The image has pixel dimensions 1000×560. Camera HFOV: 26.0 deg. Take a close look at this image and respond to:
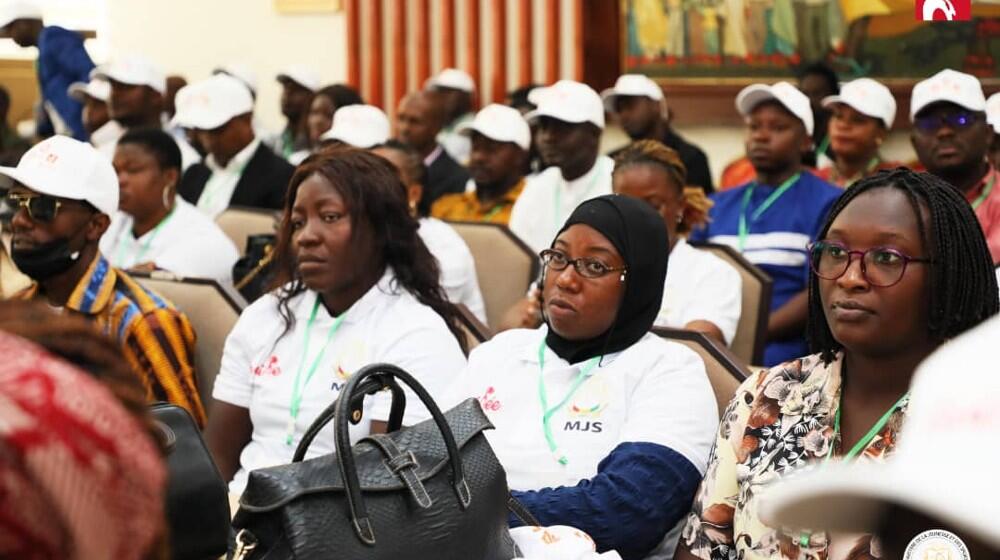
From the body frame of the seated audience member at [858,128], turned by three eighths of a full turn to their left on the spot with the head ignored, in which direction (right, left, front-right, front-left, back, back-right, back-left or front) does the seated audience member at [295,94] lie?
back-left

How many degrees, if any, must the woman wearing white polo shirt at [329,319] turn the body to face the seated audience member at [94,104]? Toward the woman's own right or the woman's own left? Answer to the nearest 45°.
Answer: approximately 135° to the woman's own right

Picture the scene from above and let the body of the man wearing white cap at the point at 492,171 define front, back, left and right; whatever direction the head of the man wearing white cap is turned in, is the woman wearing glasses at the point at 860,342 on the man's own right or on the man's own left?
on the man's own left

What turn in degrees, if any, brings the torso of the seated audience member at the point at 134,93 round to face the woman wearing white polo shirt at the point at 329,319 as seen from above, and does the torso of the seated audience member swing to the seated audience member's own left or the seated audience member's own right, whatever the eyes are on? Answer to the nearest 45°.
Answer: approximately 45° to the seated audience member's own left

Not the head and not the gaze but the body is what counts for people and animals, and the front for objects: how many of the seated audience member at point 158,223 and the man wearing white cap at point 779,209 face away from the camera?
0

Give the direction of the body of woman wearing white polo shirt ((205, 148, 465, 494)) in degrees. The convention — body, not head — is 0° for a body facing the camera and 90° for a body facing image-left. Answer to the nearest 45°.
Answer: approximately 45°
